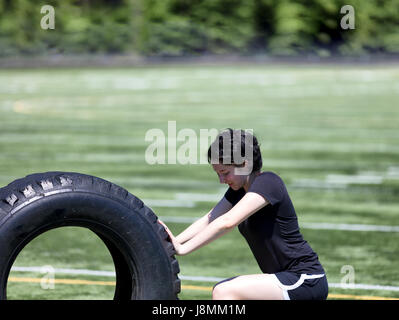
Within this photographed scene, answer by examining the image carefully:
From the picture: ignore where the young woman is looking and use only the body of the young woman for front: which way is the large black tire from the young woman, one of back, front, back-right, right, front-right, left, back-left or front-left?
front

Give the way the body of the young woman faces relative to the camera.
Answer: to the viewer's left

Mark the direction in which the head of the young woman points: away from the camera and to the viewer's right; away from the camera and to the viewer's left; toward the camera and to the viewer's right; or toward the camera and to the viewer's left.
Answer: toward the camera and to the viewer's left
